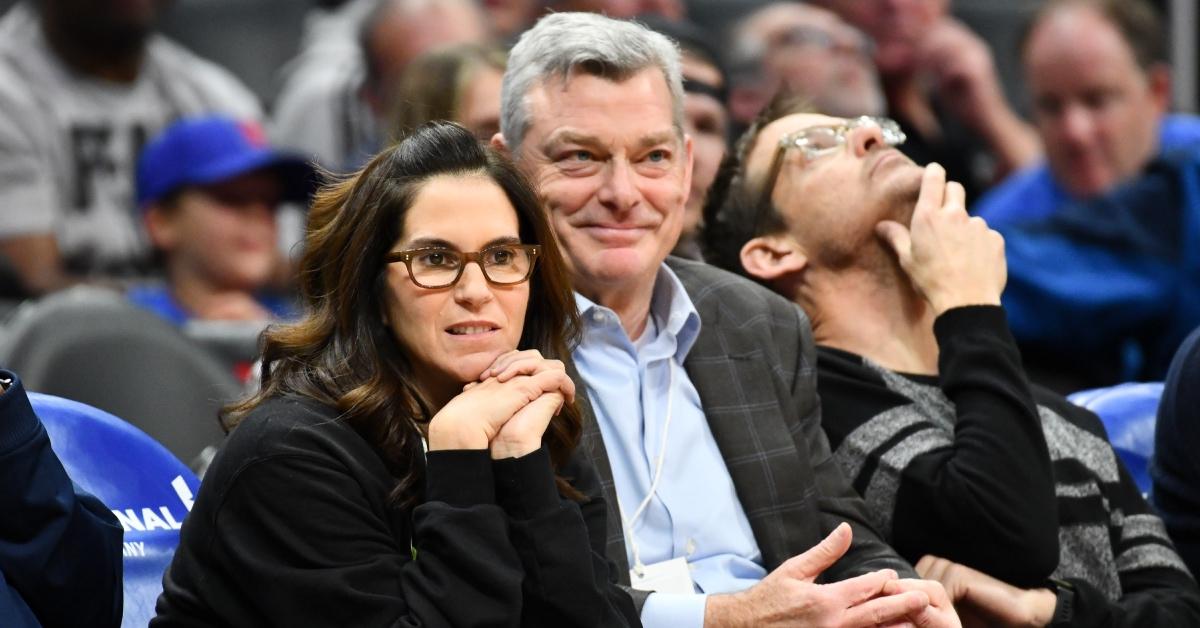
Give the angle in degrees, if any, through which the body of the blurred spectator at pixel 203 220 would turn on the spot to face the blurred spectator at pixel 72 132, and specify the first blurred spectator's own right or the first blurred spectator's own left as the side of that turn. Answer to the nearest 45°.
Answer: approximately 180°

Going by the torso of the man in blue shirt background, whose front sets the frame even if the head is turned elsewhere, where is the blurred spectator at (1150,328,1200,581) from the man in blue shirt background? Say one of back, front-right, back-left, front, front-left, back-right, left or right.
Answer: front-left

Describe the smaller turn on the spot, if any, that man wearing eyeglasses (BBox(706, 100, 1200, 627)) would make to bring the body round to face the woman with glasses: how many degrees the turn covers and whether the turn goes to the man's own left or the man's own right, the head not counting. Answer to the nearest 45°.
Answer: approximately 90° to the man's own right

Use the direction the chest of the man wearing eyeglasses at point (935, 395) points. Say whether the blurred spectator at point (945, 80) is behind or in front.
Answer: behind

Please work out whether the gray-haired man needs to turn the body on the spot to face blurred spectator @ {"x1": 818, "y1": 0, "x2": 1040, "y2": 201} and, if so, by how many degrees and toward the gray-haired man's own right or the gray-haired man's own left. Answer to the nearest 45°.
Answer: approximately 180°

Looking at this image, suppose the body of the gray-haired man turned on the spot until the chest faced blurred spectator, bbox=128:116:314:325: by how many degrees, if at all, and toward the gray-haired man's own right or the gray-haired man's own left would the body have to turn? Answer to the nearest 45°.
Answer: approximately 135° to the gray-haired man's own right

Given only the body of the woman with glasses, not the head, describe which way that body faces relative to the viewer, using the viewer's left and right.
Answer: facing the viewer and to the right of the viewer

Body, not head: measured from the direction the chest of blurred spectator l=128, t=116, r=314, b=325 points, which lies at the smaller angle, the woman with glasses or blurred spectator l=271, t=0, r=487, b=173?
the woman with glasses

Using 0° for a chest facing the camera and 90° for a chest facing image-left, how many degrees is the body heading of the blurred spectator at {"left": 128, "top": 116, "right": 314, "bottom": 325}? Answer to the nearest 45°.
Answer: approximately 315°

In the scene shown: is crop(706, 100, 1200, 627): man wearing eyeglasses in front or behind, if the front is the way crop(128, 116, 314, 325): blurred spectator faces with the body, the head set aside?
in front

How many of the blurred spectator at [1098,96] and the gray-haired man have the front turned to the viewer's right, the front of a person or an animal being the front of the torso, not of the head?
0

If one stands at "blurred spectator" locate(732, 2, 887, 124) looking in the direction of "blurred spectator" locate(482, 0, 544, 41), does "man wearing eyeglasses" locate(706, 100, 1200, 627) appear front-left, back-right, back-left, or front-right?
back-left
